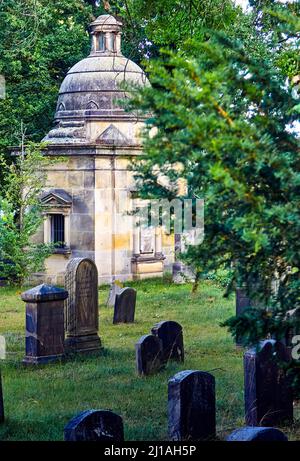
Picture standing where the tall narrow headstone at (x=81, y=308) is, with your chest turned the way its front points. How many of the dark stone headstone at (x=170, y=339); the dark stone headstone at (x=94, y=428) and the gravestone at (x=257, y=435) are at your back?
0

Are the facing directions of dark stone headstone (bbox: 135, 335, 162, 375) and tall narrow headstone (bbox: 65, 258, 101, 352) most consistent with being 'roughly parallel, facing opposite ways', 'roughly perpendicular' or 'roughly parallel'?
roughly parallel

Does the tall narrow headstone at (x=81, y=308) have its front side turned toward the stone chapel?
no

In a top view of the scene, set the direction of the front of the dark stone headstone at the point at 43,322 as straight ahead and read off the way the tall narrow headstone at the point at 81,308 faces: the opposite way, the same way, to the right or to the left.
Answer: the same way

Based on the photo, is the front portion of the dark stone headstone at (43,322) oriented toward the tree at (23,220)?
no

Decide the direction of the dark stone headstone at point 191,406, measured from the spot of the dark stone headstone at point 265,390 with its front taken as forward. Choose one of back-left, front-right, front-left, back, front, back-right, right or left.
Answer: right

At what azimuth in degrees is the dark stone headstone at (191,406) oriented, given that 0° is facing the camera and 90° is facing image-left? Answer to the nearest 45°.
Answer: approximately 315°

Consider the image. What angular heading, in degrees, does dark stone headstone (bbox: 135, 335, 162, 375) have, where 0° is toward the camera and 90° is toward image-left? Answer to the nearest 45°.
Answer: approximately 315°

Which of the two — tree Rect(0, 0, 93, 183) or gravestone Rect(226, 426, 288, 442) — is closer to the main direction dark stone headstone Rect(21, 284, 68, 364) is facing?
the gravestone

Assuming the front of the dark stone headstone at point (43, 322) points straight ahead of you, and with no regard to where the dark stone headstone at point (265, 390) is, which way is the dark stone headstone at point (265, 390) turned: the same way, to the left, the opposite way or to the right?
the same way

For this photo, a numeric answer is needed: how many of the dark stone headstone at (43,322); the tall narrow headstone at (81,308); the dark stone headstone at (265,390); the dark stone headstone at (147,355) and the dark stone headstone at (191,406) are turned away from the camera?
0

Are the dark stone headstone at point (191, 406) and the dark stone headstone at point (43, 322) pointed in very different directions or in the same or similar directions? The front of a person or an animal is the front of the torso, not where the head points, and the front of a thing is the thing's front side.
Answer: same or similar directions

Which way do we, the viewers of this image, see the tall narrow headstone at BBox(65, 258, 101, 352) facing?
facing the viewer and to the right of the viewer

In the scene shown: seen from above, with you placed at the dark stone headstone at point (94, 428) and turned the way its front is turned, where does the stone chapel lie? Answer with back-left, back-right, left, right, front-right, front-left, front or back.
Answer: back-left
